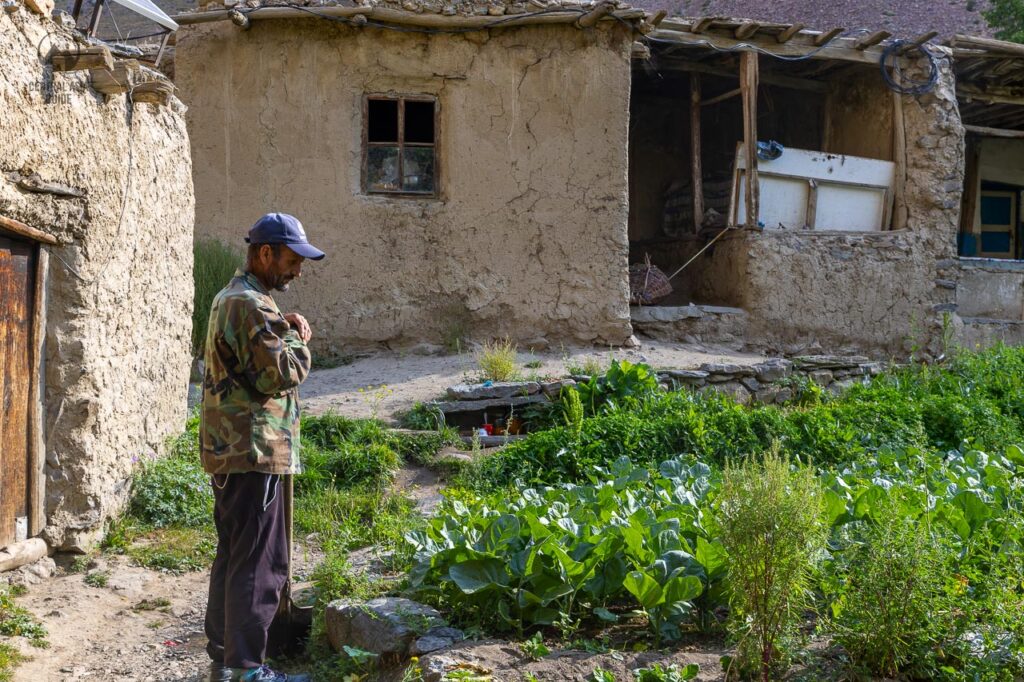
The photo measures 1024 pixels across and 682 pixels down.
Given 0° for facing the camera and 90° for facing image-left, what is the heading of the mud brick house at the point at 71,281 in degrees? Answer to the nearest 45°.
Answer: approximately 315°

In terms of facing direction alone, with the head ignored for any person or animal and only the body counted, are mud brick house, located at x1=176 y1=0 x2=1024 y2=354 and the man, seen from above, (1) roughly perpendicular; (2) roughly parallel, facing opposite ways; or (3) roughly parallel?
roughly perpendicular

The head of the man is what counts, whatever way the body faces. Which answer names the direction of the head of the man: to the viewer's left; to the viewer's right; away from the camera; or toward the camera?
to the viewer's right

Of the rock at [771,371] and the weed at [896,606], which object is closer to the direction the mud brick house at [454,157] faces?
the weed

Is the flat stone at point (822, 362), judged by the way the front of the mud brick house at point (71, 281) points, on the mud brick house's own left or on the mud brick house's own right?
on the mud brick house's own left

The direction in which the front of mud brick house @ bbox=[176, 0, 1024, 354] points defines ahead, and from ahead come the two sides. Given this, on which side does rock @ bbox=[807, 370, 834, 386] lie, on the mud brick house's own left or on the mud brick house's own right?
on the mud brick house's own left

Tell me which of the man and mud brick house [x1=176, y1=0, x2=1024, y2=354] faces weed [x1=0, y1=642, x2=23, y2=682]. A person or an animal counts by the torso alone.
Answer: the mud brick house

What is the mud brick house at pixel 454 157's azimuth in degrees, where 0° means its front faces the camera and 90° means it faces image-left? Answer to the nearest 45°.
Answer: approximately 0°

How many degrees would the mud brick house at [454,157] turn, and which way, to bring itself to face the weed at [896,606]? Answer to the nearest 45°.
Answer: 0° — it already faces it

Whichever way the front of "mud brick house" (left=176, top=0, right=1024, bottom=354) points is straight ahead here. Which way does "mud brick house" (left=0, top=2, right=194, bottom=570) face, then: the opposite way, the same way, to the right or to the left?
to the left

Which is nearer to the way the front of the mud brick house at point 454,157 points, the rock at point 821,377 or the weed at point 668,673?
the weed

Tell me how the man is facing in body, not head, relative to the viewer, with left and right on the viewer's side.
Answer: facing to the right of the viewer

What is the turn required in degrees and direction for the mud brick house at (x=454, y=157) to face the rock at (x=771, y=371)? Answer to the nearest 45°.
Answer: approximately 90° to its left

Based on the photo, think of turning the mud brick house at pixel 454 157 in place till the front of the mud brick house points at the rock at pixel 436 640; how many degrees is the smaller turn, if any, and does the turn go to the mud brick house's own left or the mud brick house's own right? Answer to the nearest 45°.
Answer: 0° — it already faces it
